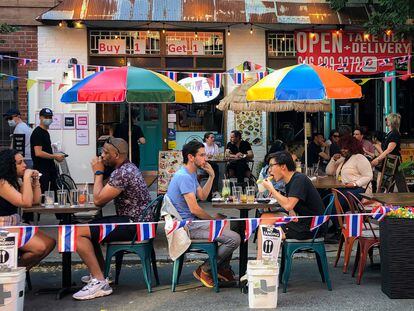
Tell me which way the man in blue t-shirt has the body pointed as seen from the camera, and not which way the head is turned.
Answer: to the viewer's right

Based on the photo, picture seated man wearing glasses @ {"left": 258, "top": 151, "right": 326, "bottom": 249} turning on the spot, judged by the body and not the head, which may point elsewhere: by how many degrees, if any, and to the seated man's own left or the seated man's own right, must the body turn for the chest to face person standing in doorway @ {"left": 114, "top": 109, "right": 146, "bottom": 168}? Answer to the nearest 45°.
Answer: approximately 45° to the seated man's own right

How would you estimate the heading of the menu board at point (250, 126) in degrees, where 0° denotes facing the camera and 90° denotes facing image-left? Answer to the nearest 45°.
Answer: approximately 0°

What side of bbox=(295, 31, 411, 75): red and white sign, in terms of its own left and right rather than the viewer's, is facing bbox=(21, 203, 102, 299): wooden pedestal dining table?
front

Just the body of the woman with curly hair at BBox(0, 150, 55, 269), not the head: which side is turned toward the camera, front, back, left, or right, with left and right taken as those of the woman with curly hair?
right

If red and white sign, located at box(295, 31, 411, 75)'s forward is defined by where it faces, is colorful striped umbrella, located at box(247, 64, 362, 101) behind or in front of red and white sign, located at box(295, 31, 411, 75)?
in front

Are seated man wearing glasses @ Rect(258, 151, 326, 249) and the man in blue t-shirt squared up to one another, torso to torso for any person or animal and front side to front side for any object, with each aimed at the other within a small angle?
yes

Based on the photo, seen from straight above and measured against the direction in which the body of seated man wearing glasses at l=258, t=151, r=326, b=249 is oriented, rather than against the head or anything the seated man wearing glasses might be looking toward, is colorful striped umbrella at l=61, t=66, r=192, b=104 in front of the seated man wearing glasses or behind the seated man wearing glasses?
in front

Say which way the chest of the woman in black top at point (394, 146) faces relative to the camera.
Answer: to the viewer's left

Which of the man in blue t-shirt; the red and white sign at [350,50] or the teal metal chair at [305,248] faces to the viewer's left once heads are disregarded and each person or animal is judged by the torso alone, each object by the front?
the teal metal chair

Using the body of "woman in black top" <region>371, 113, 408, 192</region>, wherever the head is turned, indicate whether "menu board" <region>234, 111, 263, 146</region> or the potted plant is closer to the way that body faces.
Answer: the menu board

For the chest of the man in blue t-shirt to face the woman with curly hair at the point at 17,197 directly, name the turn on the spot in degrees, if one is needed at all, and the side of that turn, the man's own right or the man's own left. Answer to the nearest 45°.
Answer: approximately 180°

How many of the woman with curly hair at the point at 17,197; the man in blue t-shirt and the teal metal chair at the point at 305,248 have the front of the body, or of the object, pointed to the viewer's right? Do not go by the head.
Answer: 2

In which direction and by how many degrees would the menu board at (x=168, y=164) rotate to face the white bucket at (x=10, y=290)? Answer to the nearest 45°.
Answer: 0° — it already faces it

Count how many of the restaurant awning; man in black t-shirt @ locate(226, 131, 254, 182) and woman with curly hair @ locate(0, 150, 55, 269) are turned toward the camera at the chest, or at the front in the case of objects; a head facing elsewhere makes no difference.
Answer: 2

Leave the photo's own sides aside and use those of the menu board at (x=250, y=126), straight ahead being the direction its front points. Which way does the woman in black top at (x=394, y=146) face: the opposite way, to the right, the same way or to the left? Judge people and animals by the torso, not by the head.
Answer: to the right

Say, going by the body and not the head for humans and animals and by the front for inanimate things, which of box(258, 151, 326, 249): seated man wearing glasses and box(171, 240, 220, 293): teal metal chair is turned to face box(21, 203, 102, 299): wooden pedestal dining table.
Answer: the seated man wearing glasses
